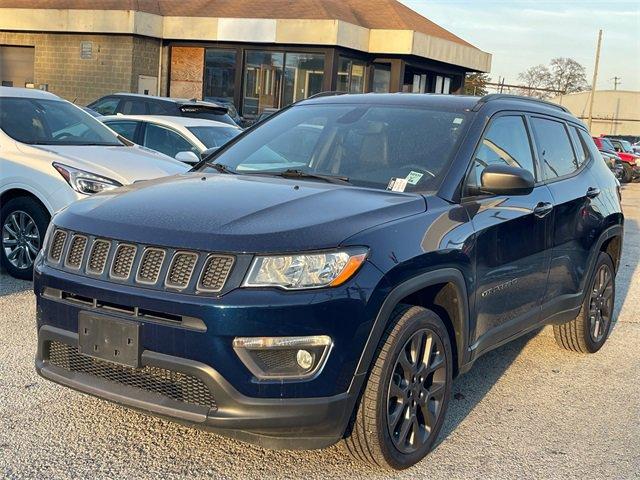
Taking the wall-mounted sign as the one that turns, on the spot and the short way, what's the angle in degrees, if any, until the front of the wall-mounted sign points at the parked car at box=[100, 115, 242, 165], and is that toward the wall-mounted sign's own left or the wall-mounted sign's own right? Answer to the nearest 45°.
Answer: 0° — it already faces it

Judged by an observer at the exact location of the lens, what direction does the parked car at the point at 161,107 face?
facing away from the viewer and to the left of the viewer

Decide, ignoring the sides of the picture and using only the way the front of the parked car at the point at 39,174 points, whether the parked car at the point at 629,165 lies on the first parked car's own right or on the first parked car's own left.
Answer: on the first parked car's own left

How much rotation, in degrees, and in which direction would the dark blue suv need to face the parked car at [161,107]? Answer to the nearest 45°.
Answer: approximately 135° to its right

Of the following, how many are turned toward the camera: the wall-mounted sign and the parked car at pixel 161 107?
1

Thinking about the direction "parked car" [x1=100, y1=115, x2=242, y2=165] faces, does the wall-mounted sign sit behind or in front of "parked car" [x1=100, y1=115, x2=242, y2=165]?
behind

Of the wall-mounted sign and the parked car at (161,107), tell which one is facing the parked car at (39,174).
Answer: the wall-mounted sign

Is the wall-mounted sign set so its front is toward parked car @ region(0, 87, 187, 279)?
yes

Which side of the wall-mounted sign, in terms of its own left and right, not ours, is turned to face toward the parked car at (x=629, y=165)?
left
